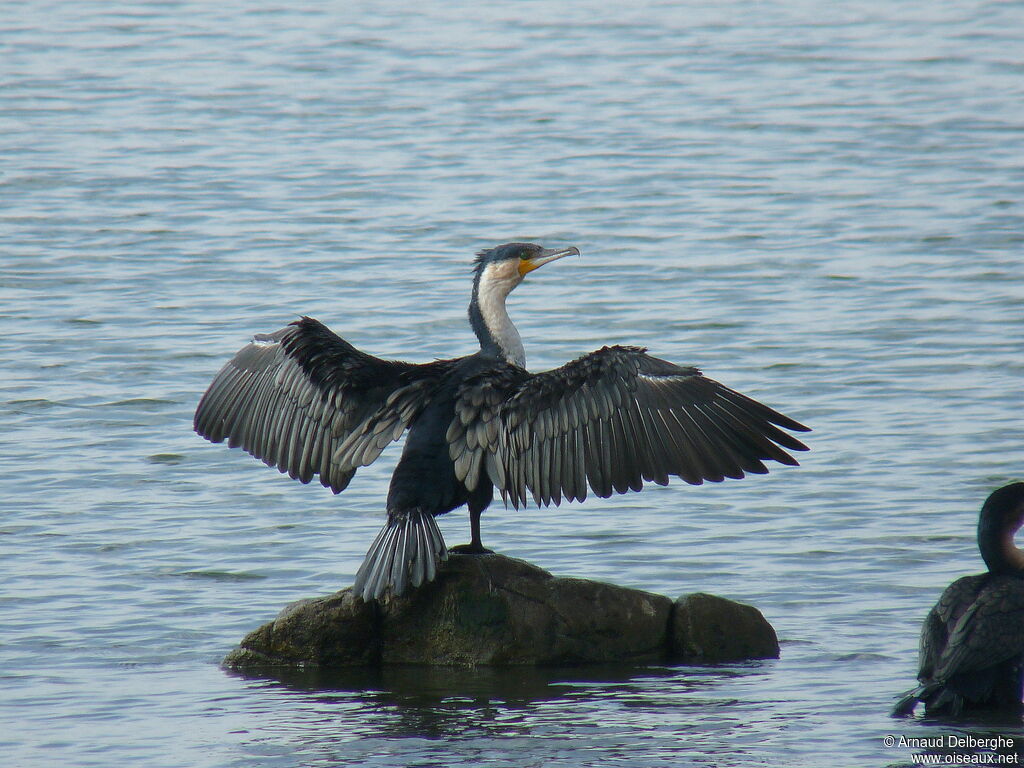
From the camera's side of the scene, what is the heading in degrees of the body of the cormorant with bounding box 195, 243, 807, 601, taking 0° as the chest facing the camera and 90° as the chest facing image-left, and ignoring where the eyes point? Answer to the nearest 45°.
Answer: approximately 225°

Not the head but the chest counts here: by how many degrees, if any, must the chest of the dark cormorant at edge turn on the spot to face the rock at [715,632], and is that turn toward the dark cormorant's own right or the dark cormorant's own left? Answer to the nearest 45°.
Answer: approximately 135° to the dark cormorant's own left

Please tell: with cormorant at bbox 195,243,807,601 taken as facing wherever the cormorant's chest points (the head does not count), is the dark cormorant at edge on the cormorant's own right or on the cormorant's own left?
on the cormorant's own right
